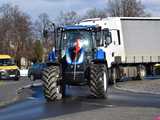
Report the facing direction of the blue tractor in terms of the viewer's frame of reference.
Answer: facing the viewer

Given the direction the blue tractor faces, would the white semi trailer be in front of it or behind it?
behind
